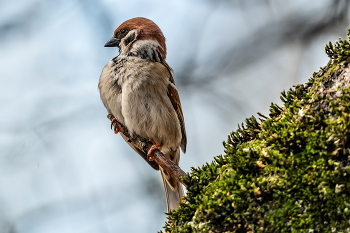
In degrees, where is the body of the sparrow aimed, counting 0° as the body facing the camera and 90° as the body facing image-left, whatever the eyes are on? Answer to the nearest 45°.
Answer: approximately 45°
